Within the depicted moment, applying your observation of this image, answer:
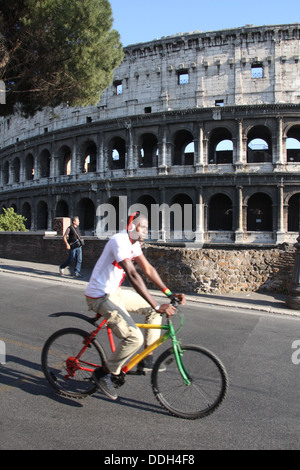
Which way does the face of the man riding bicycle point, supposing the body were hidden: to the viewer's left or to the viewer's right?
to the viewer's right

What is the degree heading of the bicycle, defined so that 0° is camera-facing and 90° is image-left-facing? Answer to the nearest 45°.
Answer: approximately 270°
